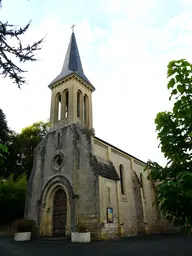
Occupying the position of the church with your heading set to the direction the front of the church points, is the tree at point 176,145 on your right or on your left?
on your left

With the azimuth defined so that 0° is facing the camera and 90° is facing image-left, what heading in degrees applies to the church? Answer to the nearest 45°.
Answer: approximately 45°

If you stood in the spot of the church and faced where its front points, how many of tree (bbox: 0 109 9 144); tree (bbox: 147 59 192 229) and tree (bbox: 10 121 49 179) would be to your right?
2

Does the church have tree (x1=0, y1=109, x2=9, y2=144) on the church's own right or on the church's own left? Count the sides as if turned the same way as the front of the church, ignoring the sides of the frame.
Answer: on the church's own right

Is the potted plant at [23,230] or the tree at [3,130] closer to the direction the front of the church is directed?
the potted plant
